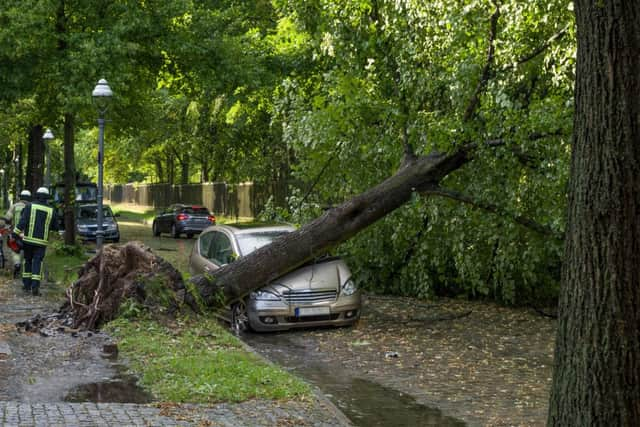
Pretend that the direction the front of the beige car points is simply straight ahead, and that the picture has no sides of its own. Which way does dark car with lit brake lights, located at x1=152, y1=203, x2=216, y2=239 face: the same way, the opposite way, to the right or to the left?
the opposite way

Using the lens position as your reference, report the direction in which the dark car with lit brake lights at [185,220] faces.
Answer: facing away from the viewer and to the left of the viewer

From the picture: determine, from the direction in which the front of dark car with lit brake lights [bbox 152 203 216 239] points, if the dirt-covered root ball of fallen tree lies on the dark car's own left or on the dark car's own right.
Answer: on the dark car's own left

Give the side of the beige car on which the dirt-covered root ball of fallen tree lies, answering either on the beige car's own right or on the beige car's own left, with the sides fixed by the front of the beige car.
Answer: on the beige car's own right

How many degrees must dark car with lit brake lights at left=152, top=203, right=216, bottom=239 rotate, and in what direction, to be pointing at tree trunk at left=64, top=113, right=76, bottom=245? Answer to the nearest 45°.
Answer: approximately 135° to its left

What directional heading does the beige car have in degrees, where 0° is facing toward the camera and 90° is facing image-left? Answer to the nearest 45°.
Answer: approximately 315°

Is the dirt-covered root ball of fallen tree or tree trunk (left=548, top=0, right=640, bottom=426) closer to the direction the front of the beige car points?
the tree trunk

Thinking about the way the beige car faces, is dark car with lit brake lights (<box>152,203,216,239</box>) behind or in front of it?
behind
